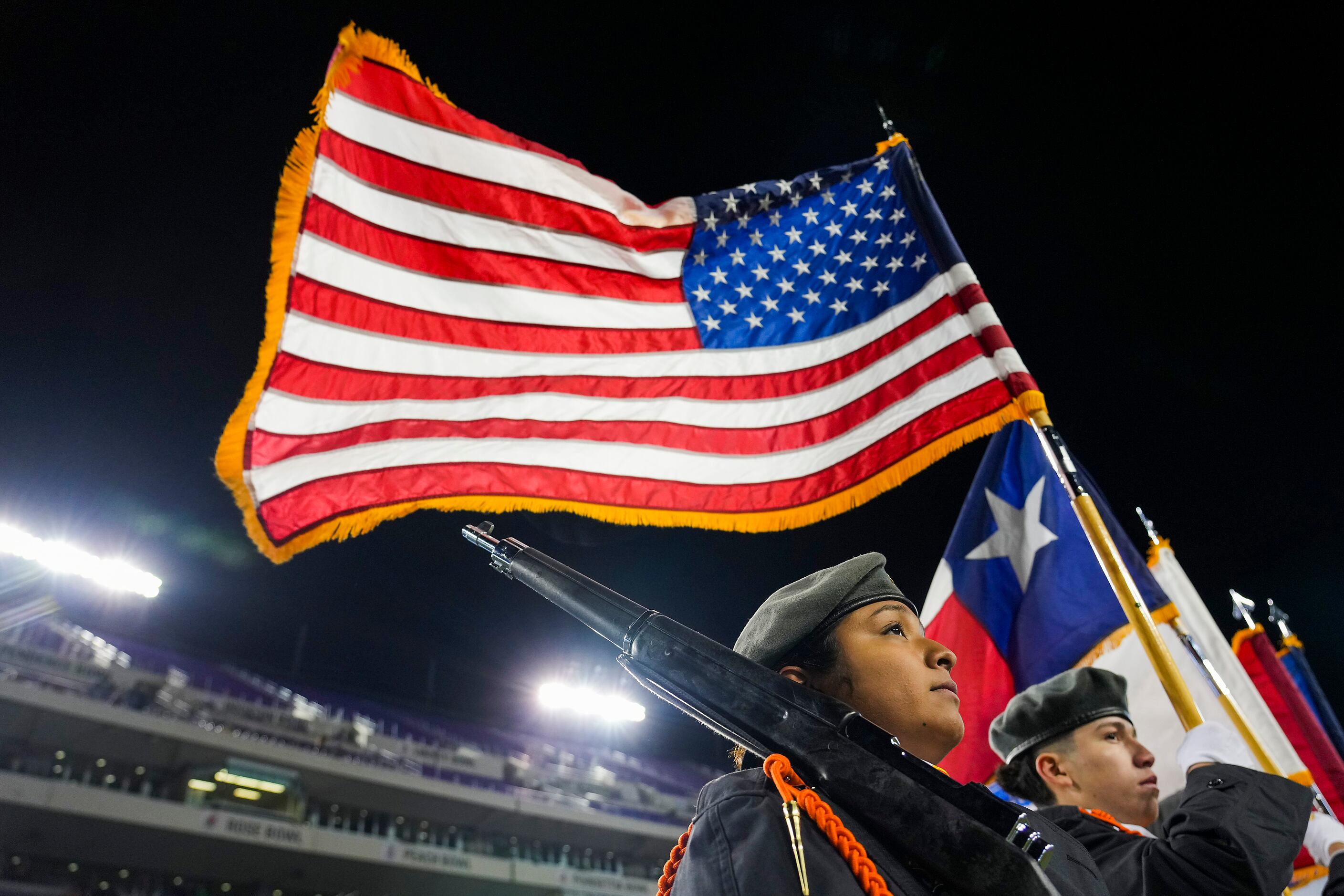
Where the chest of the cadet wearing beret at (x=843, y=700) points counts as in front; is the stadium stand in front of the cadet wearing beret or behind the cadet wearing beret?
behind

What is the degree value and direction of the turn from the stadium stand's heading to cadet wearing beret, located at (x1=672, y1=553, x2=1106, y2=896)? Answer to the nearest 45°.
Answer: approximately 45° to its right

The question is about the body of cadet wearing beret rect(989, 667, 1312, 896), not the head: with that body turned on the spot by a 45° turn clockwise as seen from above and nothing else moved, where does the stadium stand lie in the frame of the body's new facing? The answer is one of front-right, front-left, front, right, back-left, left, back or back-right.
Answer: back

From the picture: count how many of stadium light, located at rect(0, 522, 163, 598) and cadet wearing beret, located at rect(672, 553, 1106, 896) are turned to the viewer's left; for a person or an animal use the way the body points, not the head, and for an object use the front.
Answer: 0

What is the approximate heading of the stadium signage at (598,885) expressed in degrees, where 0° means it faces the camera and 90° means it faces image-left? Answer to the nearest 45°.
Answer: approximately 315°

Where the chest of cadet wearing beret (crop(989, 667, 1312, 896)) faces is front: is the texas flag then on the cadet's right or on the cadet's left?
on the cadet's left

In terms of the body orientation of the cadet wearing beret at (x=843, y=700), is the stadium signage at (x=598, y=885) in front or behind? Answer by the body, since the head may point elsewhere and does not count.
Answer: behind

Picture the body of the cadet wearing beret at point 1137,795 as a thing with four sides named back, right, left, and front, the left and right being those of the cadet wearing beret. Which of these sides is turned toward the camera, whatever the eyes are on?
right

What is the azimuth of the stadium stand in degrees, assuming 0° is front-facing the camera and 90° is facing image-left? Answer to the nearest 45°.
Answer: approximately 315°

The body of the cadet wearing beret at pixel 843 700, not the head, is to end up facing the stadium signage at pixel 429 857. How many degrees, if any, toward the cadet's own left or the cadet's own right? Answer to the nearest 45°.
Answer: approximately 180°

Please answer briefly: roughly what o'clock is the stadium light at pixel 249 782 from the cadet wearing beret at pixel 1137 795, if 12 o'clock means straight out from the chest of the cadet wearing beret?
The stadium light is roughly at 7 o'clock from the cadet wearing beret.

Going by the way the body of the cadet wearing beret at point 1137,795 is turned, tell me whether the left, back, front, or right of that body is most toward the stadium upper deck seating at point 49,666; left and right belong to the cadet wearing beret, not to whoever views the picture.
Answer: back
